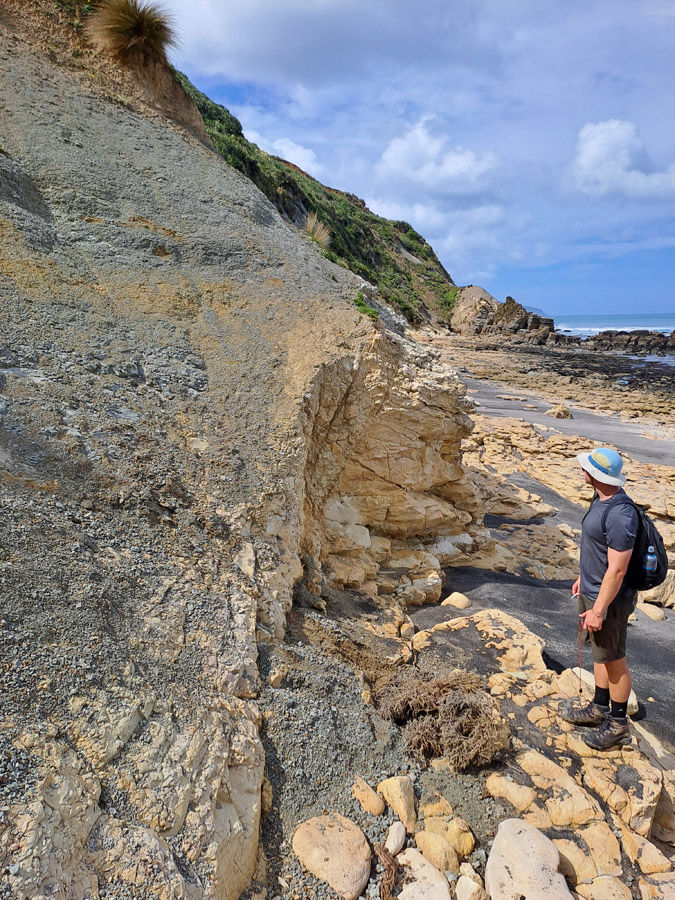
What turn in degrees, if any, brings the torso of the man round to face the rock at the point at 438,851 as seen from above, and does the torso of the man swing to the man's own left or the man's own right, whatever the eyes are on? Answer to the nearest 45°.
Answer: approximately 90° to the man's own left

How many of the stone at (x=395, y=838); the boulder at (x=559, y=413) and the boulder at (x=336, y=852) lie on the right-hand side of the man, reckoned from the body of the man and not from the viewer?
1

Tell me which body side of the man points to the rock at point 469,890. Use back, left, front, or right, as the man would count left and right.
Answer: left

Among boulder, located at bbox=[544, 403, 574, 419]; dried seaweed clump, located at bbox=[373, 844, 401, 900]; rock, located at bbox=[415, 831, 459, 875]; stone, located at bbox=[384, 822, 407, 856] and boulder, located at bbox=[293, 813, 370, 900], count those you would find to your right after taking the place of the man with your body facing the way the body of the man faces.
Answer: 1

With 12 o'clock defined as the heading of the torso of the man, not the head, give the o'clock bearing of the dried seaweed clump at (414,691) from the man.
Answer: The dried seaweed clump is roughly at 11 o'clock from the man.

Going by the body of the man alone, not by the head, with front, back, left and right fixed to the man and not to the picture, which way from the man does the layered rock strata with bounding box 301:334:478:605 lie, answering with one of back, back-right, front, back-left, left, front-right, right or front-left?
front-right

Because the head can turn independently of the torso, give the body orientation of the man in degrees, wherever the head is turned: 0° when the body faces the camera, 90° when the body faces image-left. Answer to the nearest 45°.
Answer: approximately 90°

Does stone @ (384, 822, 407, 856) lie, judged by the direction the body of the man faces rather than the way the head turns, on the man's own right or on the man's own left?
on the man's own left

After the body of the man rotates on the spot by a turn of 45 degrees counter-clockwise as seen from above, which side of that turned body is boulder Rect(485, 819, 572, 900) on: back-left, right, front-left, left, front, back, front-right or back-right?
front-left

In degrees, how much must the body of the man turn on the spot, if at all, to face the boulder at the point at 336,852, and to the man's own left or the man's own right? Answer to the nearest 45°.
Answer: approximately 45° to the man's own left

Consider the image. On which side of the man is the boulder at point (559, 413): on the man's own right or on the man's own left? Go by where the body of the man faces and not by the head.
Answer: on the man's own right

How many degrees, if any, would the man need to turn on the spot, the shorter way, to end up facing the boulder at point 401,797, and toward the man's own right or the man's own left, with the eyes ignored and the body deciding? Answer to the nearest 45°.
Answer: approximately 45° to the man's own left

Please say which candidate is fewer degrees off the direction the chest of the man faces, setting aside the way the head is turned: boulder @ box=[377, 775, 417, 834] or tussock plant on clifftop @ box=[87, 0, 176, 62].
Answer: the tussock plant on clifftop

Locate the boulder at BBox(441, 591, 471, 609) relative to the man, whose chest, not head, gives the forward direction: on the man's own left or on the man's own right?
on the man's own right

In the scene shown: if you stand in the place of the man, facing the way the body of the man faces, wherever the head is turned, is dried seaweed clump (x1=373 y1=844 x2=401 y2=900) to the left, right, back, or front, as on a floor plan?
left
